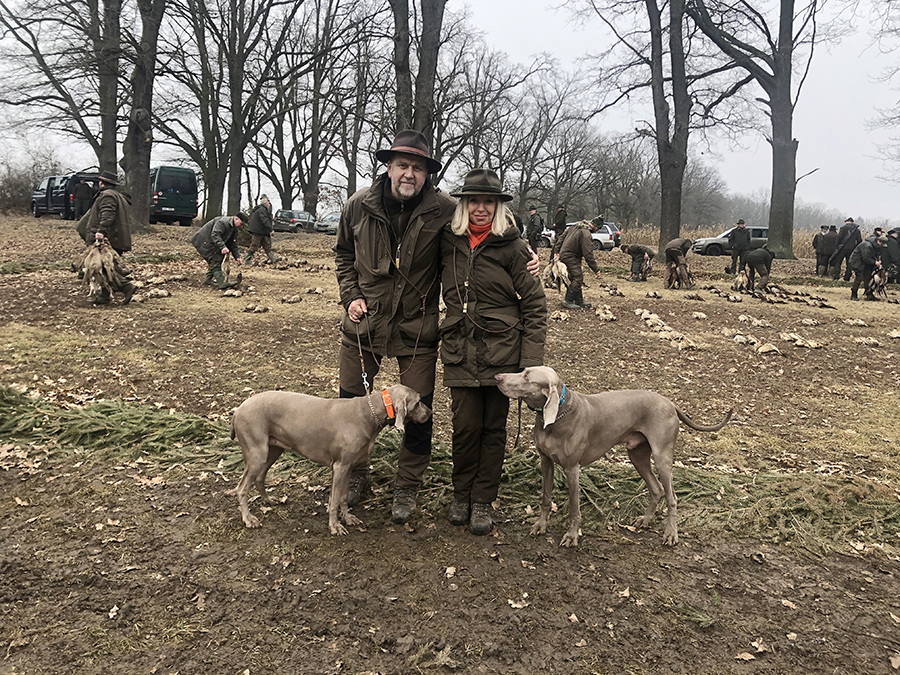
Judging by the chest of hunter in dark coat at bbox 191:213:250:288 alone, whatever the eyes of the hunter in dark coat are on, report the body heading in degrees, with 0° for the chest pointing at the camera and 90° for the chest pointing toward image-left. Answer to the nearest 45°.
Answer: approximately 270°

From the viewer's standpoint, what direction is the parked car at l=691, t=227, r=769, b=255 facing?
to the viewer's left

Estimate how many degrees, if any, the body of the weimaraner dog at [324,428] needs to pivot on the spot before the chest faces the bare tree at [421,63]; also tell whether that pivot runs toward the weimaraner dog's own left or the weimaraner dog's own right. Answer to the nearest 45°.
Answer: approximately 90° to the weimaraner dog's own left

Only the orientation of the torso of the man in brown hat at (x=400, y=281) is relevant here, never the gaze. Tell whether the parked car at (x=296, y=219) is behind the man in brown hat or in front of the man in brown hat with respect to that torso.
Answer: behind

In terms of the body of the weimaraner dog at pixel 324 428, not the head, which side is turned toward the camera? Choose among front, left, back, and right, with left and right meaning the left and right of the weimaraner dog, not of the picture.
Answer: right

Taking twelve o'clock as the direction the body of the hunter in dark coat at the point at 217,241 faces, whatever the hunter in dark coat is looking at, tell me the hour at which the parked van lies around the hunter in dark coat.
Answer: The parked van is roughly at 9 o'clock from the hunter in dark coat.

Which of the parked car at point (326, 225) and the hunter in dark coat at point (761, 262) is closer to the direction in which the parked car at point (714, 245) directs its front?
the parked car

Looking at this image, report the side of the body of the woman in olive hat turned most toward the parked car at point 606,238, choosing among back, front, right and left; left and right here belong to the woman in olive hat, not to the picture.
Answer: back

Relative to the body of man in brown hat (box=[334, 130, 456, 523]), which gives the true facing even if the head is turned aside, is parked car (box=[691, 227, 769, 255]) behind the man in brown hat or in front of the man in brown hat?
behind
